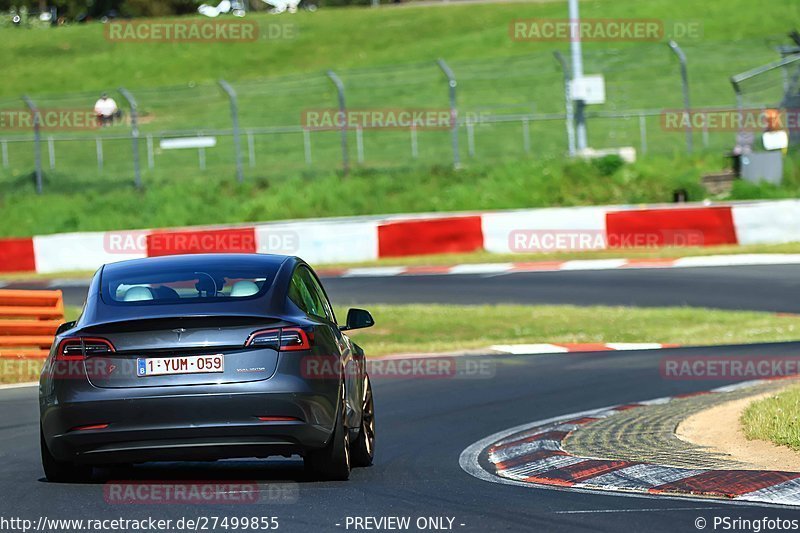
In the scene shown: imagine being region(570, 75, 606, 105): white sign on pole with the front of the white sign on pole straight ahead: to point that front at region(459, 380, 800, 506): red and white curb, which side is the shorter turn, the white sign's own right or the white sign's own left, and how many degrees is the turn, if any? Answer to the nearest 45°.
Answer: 0° — it already faces it

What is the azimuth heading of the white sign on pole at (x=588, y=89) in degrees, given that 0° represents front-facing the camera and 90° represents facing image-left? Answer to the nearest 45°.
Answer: approximately 0°

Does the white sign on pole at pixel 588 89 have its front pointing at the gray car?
yes

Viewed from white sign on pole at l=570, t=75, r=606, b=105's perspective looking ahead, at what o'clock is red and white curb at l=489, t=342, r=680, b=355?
The red and white curb is roughly at 12 o'clock from the white sign on pole.
